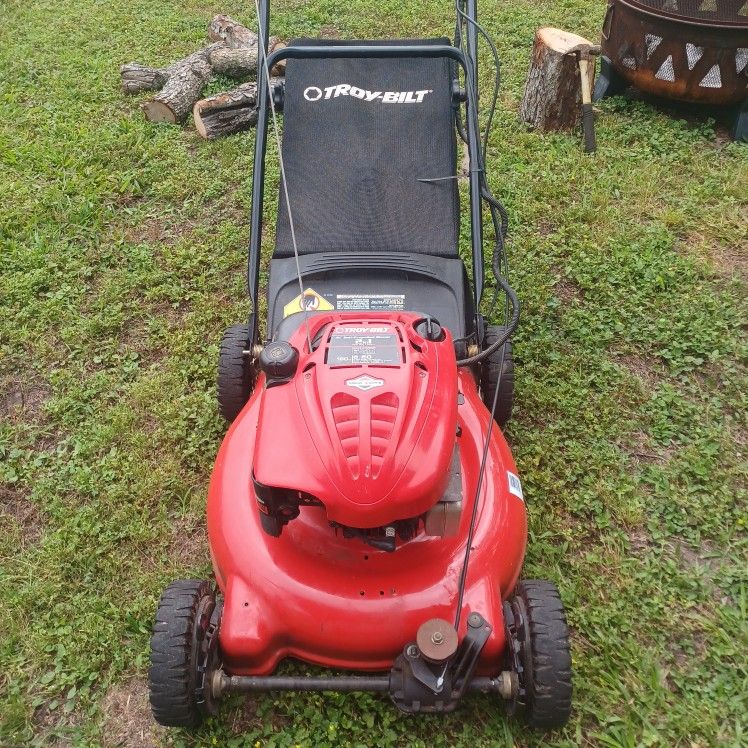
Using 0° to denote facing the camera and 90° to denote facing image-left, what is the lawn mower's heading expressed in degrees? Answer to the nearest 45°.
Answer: approximately 0°

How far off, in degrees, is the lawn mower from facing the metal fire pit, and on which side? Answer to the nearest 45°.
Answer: approximately 135° to its left

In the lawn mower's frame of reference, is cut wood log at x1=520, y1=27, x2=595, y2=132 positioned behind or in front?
behind

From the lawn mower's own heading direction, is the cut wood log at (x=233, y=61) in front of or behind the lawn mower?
behind

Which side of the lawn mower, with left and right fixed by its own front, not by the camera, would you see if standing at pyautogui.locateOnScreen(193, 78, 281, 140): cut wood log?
back

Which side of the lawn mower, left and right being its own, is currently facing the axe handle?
back

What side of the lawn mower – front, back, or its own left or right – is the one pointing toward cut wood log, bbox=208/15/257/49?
back
